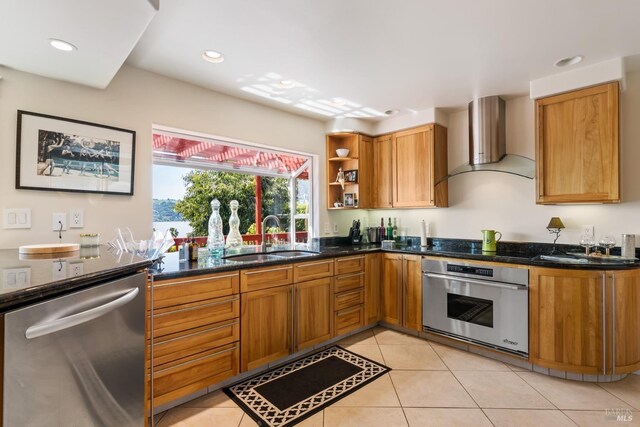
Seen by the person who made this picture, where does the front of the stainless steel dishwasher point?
facing the viewer and to the right of the viewer

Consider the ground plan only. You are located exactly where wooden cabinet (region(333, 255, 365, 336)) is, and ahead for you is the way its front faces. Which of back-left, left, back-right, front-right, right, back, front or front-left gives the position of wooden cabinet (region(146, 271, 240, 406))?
right

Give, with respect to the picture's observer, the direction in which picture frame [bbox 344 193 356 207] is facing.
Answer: facing the viewer

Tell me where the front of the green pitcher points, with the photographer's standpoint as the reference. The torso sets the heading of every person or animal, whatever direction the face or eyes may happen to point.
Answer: facing to the left of the viewer

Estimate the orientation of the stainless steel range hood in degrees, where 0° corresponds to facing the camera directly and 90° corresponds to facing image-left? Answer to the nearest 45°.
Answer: approximately 45°

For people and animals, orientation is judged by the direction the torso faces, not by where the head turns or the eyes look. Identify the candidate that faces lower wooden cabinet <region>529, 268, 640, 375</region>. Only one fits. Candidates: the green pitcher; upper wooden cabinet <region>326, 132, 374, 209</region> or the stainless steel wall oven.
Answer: the upper wooden cabinet

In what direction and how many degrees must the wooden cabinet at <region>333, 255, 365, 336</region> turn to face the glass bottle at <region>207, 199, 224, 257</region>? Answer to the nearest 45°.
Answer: approximately 135° to its right

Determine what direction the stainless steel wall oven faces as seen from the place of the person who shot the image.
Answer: facing the viewer and to the left of the viewer
